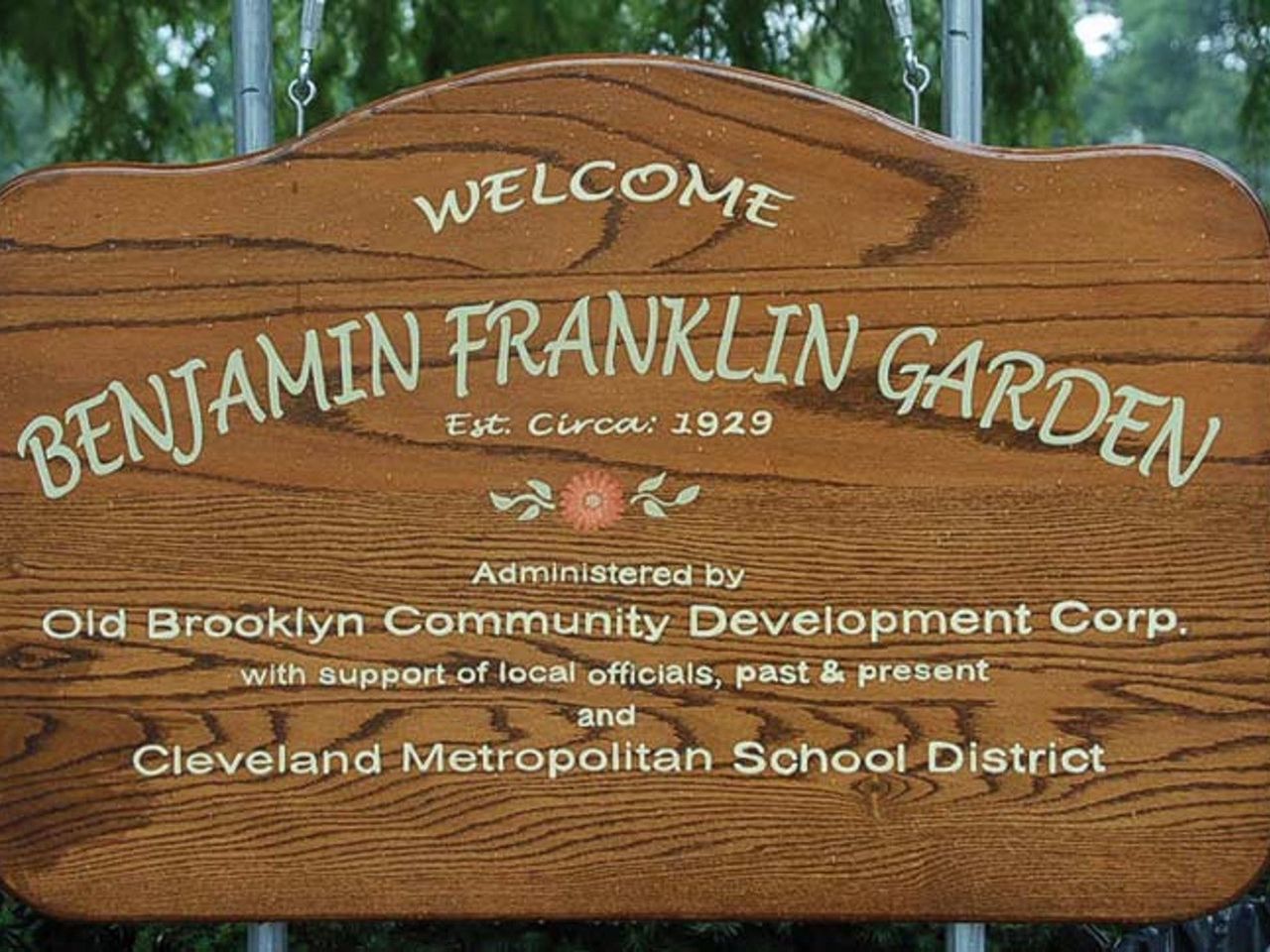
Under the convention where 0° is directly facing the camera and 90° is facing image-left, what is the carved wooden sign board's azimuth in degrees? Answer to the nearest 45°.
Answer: approximately 0°
